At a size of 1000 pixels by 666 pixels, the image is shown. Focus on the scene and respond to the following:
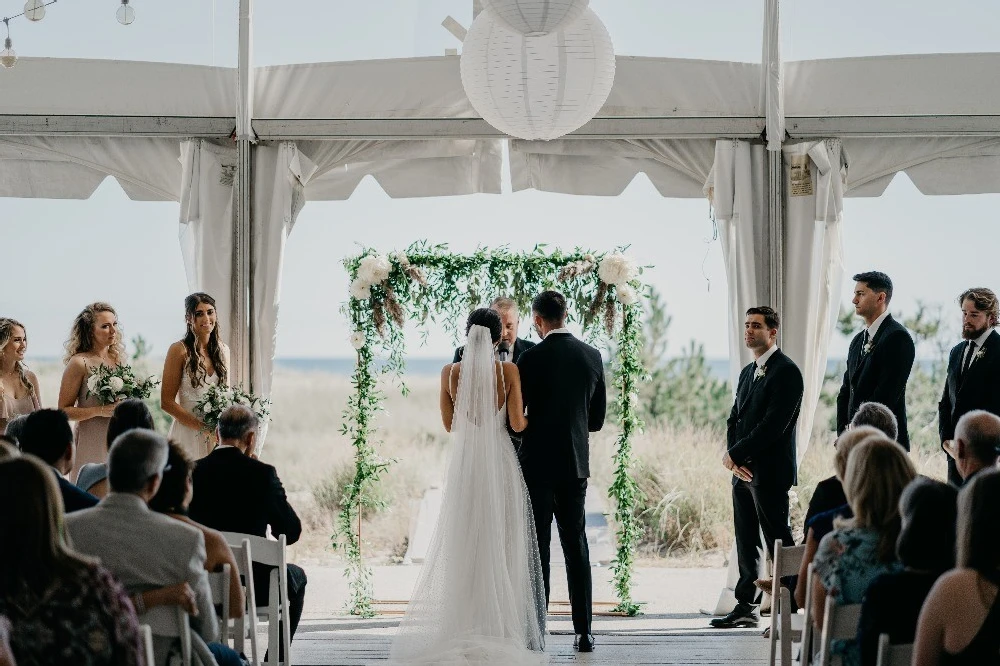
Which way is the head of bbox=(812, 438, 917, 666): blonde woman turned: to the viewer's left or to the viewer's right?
to the viewer's left

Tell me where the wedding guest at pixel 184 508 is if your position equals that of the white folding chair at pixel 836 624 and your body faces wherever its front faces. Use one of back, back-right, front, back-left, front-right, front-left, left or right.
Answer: front-left

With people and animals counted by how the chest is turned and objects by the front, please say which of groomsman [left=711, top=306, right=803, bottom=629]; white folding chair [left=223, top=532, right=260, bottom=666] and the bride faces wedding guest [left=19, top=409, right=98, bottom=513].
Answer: the groomsman

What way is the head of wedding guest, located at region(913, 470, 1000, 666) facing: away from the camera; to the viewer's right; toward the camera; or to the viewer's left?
away from the camera

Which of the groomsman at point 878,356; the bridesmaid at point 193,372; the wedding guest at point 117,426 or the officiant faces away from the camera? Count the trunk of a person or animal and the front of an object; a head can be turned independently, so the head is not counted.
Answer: the wedding guest

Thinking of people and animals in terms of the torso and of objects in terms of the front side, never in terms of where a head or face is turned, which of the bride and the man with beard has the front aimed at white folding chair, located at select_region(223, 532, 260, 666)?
the man with beard

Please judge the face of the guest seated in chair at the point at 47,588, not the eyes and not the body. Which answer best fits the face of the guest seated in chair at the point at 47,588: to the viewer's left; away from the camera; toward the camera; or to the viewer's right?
away from the camera

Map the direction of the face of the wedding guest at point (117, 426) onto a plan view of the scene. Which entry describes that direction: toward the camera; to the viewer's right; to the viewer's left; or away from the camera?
away from the camera

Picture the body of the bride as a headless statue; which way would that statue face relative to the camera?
away from the camera

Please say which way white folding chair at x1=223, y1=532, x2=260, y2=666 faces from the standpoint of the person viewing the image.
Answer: facing away from the viewer and to the right of the viewer

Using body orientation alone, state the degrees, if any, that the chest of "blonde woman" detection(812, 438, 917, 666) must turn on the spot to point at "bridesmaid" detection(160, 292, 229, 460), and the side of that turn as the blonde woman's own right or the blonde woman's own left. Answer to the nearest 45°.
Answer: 0° — they already face them

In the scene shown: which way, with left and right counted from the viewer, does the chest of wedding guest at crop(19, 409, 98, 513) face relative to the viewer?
facing away from the viewer and to the right of the viewer

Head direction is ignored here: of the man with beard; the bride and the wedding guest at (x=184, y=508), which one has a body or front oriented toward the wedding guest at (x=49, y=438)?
the man with beard

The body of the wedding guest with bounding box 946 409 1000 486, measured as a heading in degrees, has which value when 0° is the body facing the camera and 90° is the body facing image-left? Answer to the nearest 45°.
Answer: approximately 135°
